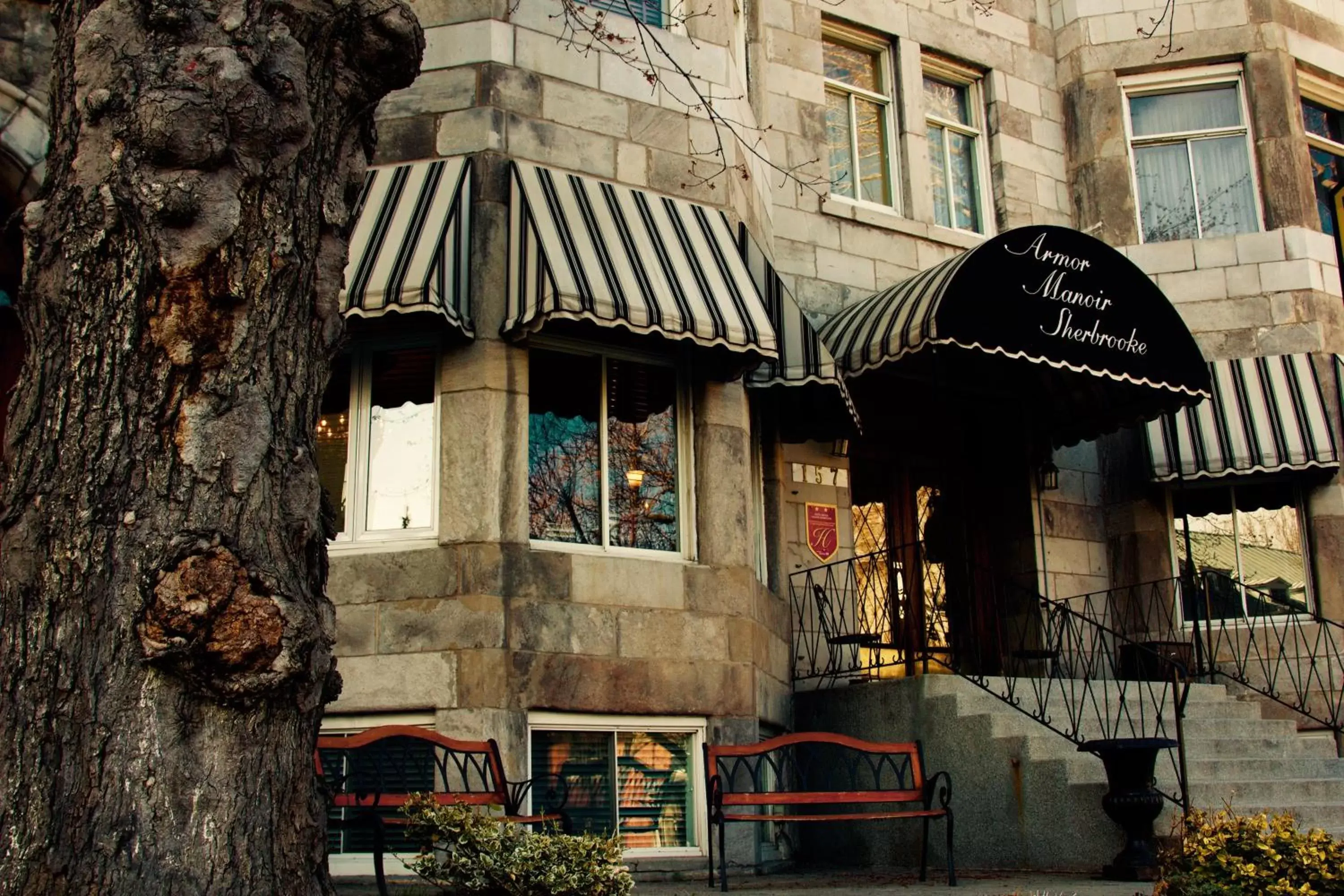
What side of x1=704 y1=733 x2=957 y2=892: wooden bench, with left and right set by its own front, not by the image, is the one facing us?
front

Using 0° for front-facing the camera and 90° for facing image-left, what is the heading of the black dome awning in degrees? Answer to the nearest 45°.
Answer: approximately 315°

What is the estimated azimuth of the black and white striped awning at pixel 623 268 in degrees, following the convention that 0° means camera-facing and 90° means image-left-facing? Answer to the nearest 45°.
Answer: approximately 315°

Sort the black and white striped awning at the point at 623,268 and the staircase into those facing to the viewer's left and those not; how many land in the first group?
0

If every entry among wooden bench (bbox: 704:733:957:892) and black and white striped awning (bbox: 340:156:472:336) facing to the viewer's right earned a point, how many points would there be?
0

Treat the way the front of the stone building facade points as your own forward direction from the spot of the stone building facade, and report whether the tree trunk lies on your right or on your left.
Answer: on your right

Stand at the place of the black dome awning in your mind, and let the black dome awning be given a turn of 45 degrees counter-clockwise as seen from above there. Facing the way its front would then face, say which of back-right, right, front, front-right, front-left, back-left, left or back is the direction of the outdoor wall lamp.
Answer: left

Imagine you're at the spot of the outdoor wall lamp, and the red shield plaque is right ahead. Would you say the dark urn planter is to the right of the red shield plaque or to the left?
left

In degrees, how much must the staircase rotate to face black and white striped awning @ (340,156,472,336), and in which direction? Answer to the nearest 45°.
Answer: approximately 90° to its right
